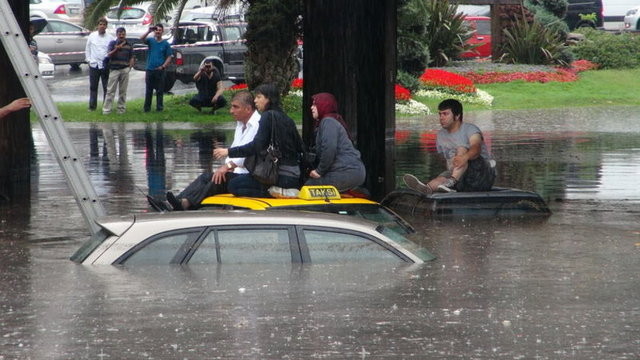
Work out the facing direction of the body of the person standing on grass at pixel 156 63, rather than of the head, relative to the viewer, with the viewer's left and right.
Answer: facing the viewer

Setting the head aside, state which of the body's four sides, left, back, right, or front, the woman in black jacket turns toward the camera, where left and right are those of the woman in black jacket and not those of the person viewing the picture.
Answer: left

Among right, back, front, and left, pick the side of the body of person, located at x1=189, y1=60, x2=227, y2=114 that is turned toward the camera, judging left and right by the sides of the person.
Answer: front

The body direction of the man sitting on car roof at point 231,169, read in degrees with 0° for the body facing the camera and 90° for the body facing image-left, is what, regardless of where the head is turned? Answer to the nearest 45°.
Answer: approximately 45°

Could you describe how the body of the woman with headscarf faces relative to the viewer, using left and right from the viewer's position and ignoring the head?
facing to the left of the viewer

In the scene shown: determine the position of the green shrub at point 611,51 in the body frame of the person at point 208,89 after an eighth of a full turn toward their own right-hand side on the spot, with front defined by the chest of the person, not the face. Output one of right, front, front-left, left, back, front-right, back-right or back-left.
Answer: back

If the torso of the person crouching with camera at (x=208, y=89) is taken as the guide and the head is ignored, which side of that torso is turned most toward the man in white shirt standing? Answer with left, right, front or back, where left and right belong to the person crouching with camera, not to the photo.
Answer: right

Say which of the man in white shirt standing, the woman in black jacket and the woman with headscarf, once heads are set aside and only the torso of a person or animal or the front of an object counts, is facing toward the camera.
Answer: the man in white shirt standing

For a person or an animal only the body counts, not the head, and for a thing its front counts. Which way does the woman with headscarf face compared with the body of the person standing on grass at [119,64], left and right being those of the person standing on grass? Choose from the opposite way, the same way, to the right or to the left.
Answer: to the right

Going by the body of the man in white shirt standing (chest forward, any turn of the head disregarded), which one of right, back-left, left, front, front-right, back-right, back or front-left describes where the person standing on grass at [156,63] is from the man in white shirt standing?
left

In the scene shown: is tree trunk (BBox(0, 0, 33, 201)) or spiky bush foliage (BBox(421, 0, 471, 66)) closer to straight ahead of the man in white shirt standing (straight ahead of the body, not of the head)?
the tree trunk

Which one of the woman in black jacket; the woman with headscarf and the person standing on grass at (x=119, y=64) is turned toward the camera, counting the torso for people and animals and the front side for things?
the person standing on grass

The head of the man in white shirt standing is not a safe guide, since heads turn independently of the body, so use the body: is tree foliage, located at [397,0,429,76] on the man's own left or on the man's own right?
on the man's own left

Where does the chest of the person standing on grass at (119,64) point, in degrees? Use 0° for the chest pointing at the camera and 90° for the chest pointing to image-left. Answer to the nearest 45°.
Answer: approximately 0°

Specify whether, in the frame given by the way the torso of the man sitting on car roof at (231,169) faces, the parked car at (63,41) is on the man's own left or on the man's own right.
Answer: on the man's own right

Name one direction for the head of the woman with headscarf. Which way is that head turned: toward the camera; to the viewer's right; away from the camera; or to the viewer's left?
to the viewer's left

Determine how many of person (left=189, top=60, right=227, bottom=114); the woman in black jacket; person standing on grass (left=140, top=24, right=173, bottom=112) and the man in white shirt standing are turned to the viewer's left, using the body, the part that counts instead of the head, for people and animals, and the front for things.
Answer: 1
